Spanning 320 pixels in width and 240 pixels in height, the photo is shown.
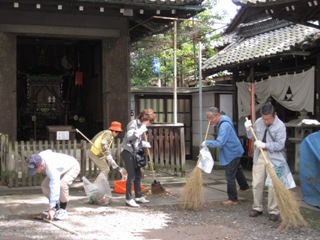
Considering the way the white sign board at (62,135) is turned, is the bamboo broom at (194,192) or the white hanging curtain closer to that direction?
the bamboo broom

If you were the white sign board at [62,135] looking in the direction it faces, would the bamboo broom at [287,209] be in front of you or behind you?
in front

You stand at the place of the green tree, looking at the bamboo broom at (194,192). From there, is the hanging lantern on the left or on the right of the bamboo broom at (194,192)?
right

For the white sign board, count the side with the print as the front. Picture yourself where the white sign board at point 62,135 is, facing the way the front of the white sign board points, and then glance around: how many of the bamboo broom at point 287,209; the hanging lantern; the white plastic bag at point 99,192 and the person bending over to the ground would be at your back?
1

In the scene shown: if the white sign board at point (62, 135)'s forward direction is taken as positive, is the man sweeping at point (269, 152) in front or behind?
in front

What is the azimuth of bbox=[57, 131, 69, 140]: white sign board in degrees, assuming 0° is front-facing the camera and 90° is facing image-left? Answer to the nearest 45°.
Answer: approximately 0°

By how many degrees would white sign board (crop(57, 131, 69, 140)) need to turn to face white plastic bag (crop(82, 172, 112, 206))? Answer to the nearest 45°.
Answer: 0° — it already faces it

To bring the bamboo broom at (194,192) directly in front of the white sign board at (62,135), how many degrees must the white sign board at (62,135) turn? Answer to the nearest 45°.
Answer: approximately 45° to its left

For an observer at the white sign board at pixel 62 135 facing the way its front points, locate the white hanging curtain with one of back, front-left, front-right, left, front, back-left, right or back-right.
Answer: left

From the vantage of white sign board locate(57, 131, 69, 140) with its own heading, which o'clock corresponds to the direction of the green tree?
The green tree is roughly at 7 o'clock from the white sign board.

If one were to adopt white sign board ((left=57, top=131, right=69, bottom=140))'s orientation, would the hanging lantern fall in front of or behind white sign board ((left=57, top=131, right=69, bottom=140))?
behind
